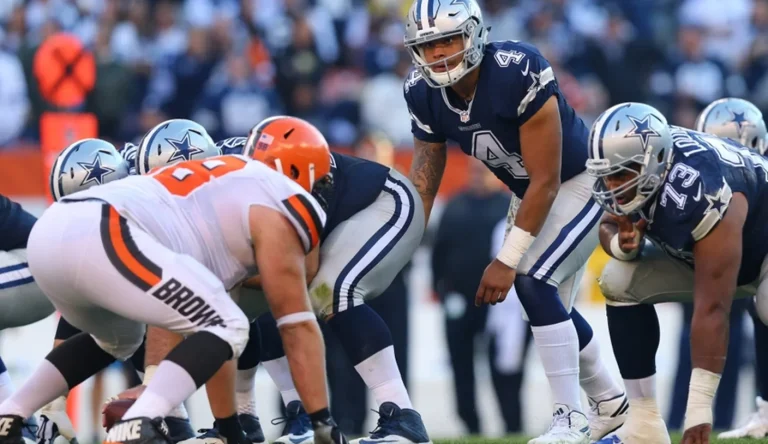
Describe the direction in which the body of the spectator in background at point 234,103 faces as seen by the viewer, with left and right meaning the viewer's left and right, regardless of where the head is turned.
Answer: facing the viewer

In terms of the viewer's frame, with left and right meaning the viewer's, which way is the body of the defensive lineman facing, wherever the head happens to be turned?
facing to the right of the viewer

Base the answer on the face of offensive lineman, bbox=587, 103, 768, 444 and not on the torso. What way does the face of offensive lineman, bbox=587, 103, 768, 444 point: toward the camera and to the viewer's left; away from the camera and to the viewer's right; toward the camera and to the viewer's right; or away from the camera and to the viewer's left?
toward the camera and to the viewer's left

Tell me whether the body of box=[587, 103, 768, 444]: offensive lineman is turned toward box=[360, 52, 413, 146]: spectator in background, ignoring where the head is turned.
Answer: no

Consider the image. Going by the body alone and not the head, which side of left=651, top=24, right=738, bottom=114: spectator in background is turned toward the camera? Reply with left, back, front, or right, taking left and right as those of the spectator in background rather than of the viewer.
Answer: front

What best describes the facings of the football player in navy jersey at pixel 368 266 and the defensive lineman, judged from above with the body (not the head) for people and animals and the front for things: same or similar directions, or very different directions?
very different directions

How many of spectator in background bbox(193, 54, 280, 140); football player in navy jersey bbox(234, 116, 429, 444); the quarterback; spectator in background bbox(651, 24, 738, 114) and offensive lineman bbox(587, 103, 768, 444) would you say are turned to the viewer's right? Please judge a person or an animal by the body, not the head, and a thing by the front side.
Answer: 0

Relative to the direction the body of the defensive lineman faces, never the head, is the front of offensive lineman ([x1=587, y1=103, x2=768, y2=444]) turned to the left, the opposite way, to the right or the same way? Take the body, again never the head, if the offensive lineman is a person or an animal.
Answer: the opposite way

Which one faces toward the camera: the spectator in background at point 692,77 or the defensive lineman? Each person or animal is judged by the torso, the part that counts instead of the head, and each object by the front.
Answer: the spectator in background

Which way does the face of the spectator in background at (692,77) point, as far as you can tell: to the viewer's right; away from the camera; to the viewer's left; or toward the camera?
toward the camera

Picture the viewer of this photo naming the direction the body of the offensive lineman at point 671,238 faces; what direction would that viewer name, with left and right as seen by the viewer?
facing the viewer and to the left of the viewer

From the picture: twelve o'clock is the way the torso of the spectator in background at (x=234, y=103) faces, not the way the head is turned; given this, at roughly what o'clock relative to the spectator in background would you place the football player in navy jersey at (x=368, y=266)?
The football player in navy jersey is roughly at 12 o'clock from the spectator in background.

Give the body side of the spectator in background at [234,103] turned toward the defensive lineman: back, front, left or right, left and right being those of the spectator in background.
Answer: front

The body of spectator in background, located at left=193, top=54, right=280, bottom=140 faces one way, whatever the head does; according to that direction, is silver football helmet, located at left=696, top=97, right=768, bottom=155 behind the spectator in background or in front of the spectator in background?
in front
